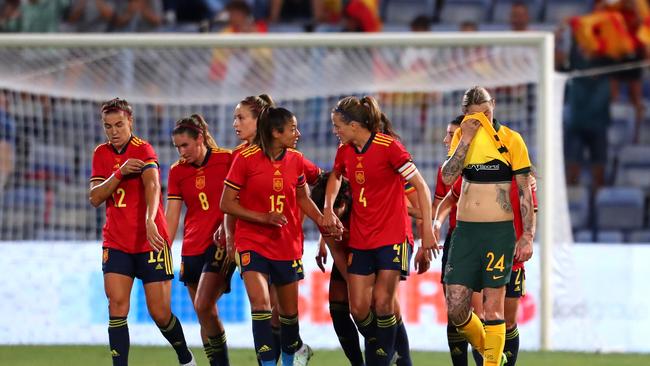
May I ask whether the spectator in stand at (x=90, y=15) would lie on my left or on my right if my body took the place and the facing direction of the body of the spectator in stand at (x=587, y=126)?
on my right

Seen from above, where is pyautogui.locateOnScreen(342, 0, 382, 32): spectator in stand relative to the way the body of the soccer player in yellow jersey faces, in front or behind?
behind

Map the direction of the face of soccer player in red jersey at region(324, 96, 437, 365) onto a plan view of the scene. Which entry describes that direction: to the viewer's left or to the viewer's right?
to the viewer's left

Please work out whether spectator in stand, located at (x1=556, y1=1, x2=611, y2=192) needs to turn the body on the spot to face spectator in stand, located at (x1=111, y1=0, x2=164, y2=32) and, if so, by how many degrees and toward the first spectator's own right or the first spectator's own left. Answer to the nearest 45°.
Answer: approximately 90° to the first spectator's own right

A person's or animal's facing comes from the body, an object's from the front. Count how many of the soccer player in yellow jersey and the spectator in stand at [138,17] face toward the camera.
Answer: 2

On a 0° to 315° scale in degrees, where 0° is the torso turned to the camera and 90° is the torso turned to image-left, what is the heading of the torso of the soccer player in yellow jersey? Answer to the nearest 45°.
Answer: approximately 0°
